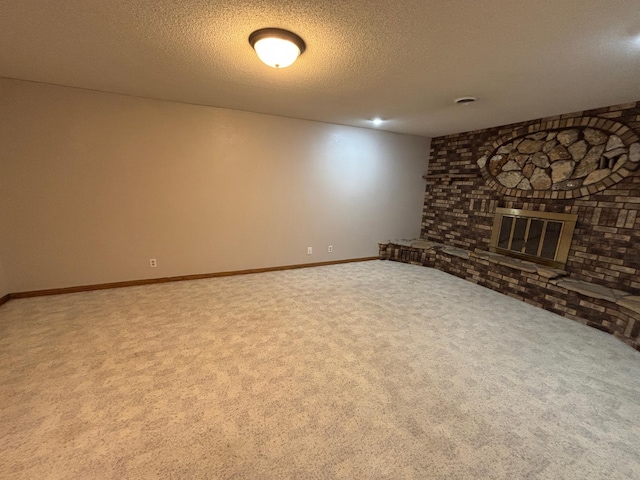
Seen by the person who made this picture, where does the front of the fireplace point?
facing the viewer and to the left of the viewer

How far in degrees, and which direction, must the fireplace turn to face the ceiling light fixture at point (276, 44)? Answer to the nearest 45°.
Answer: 0° — it already faces it

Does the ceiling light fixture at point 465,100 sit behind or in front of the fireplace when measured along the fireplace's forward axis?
in front
